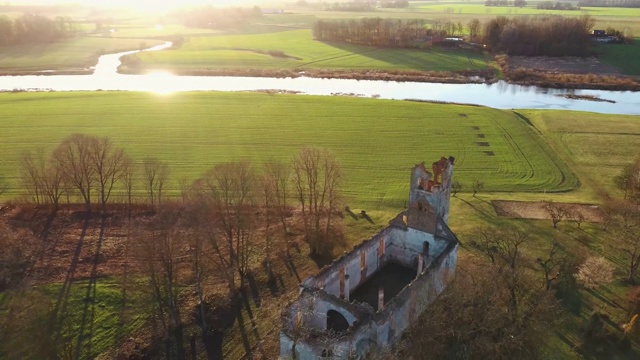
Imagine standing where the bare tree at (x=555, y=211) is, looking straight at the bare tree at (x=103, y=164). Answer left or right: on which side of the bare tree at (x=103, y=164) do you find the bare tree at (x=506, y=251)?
left

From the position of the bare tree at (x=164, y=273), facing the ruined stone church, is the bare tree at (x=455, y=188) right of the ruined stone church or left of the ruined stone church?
left

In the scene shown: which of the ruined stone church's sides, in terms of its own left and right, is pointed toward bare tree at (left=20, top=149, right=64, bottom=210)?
left

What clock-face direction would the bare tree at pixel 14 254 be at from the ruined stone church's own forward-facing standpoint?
The bare tree is roughly at 8 o'clock from the ruined stone church.

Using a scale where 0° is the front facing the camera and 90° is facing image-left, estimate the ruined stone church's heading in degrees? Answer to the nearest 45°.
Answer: approximately 225°

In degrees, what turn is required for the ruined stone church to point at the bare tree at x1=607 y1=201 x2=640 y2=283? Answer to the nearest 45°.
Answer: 0° — it already faces it

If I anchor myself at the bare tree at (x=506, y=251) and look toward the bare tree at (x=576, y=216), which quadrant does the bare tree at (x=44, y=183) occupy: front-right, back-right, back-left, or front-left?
back-left
